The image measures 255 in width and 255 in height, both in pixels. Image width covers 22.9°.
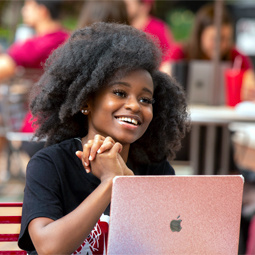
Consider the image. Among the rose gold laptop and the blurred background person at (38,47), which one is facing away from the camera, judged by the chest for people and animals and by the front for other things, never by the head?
the rose gold laptop

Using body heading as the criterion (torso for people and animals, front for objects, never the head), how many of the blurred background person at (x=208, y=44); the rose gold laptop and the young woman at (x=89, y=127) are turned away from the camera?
1

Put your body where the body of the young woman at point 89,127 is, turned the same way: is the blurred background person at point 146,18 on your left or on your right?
on your left

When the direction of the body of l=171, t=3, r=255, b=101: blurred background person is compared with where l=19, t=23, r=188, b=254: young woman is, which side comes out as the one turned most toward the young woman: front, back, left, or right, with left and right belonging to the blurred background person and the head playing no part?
front

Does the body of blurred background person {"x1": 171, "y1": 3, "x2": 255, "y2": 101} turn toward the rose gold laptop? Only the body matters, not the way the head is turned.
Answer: yes

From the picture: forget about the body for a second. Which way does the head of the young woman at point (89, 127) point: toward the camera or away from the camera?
toward the camera

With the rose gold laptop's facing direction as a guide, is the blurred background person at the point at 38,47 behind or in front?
in front

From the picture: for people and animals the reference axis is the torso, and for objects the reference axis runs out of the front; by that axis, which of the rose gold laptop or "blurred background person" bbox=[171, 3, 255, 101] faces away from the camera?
the rose gold laptop

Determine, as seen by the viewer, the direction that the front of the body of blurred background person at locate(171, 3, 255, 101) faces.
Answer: toward the camera

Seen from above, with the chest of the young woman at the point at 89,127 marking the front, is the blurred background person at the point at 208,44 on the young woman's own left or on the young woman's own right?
on the young woman's own left

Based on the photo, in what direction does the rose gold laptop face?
away from the camera
